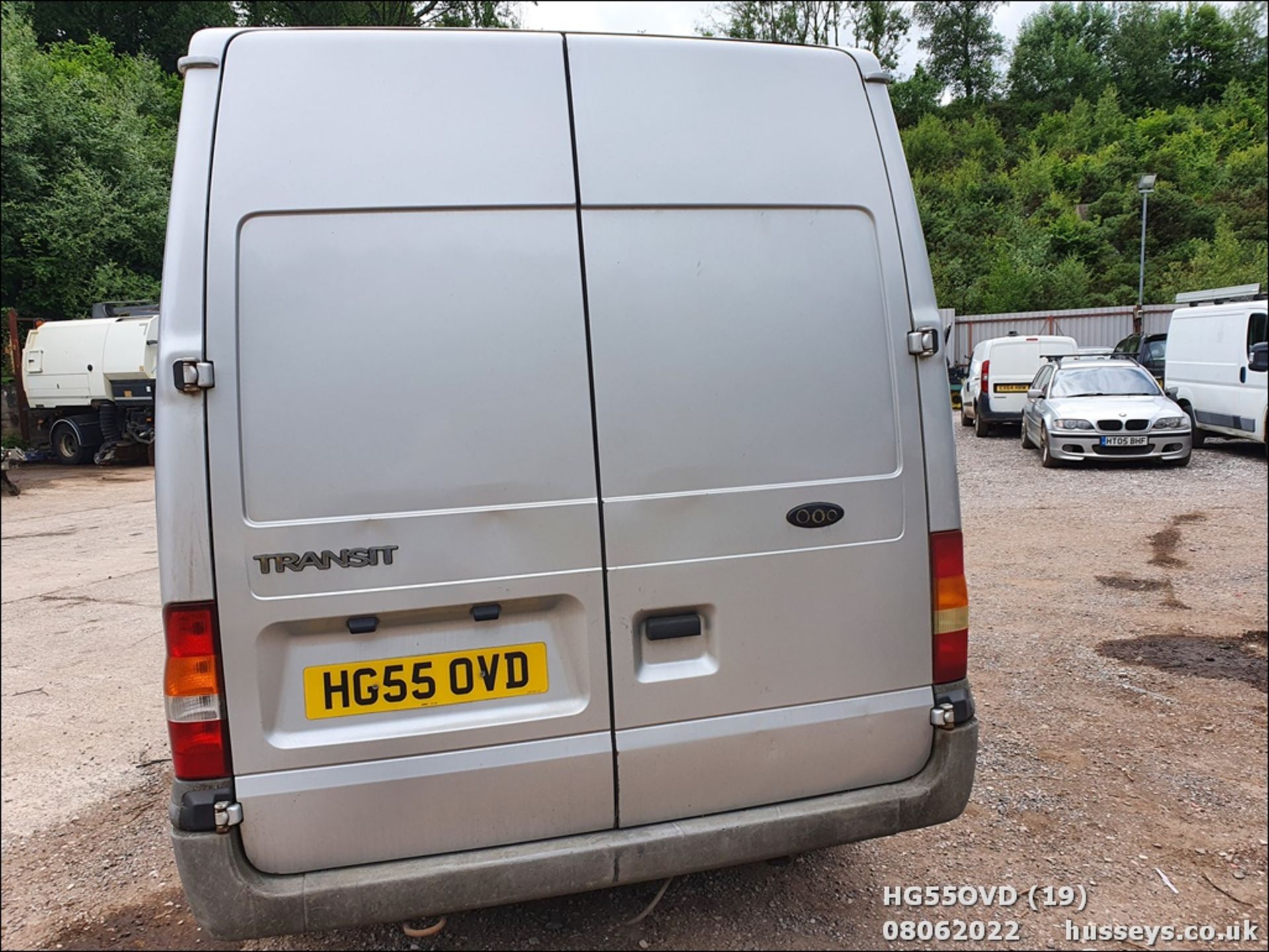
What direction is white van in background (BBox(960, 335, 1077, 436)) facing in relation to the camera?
away from the camera

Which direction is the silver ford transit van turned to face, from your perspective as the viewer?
facing away from the viewer

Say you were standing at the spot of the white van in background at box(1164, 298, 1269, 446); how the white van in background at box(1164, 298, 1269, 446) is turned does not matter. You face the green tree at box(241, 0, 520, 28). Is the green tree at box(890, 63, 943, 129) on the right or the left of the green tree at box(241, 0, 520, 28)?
right

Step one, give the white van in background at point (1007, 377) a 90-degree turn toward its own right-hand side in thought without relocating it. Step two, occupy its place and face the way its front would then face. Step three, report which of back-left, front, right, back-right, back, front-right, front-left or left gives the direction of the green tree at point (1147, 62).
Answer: left

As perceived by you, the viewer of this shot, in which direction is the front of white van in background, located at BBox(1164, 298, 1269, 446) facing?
facing the viewer and to the right of the viewer

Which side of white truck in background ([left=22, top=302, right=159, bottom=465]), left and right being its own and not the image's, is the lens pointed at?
right

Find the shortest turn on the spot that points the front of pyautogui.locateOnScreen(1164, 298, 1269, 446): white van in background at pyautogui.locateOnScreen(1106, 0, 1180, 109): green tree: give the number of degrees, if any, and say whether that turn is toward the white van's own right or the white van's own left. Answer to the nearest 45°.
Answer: approximately 135° to the white van's own left

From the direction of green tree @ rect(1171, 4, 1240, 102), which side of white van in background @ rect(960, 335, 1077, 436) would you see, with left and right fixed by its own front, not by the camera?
front

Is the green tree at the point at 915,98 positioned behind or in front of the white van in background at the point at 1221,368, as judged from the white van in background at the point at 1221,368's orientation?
behind

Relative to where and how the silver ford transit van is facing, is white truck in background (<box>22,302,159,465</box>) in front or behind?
in front

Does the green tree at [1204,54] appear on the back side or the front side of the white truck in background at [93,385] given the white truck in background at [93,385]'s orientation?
on the front side
